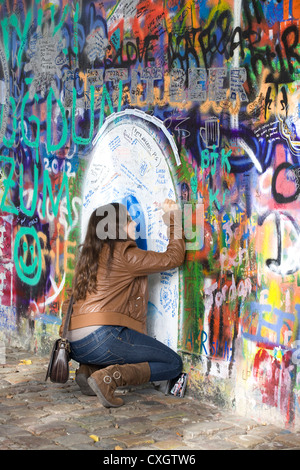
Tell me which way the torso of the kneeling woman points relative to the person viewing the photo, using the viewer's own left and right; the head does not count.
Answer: facing away from the viewer and to the right of the viewer

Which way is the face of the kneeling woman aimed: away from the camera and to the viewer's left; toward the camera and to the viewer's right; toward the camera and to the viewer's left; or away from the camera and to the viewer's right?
away from the camera and to the viewer's right
